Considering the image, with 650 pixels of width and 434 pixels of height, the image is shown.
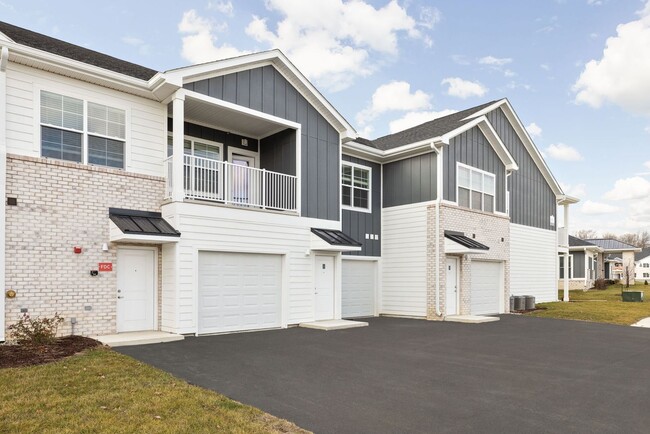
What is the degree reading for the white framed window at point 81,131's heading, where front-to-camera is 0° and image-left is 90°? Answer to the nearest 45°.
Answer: approximately 315°

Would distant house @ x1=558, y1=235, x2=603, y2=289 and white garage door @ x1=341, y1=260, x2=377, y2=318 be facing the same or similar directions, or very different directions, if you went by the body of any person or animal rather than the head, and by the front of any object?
same or similar directions

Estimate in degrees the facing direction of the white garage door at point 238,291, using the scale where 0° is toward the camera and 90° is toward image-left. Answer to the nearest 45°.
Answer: approximately 315°

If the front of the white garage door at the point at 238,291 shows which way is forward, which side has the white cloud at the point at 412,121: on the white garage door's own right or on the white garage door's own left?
on the white garage door's own left

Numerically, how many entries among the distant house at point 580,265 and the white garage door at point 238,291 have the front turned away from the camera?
0

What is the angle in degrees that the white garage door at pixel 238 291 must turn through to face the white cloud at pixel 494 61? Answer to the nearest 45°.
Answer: approximately 90° to its left

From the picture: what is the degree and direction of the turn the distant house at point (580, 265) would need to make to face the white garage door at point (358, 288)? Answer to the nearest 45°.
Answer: approximately 45° to its right
